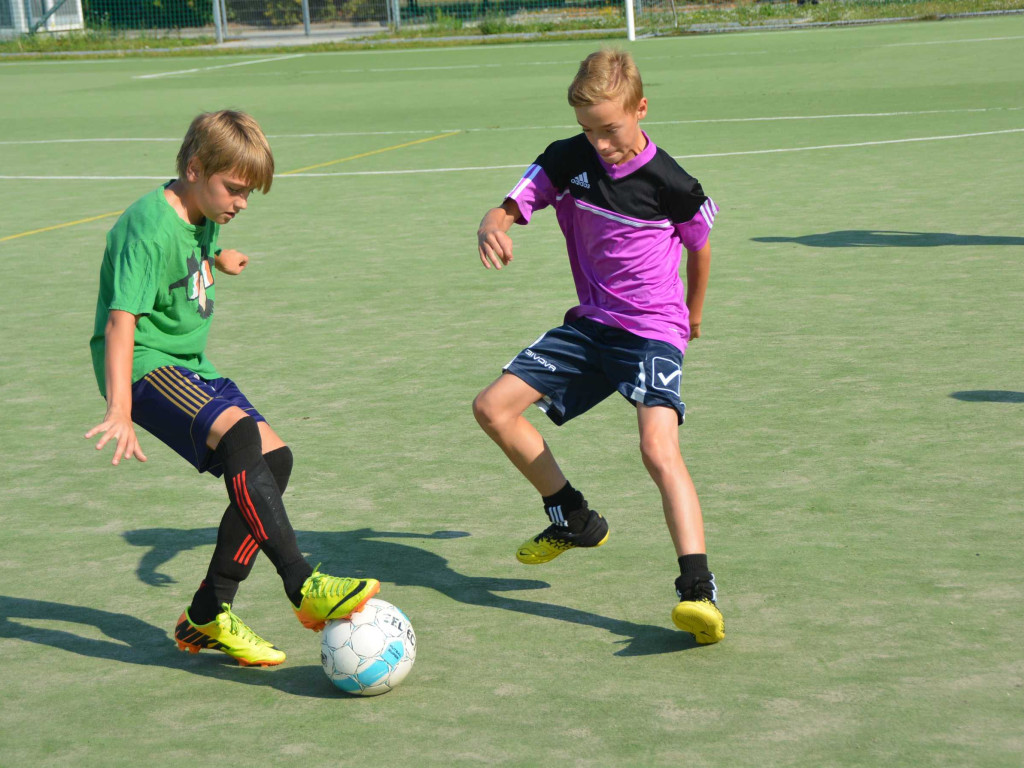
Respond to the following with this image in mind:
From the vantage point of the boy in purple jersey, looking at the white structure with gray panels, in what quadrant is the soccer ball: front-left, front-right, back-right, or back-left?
back-left

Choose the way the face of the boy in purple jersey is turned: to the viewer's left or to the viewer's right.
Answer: to the viewer's left

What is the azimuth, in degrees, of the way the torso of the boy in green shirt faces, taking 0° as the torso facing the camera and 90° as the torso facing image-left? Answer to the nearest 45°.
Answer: approximately 315°

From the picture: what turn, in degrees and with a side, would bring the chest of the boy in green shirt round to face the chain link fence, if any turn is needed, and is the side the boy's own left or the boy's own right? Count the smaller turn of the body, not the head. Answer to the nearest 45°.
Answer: approximately 135° to the boy's own left

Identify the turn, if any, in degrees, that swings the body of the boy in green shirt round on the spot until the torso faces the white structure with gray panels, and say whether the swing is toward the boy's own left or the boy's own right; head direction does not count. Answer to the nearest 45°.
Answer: approximately 135° to the boy's own left

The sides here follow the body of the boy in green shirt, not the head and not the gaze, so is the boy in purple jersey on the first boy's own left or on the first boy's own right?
on the first boy's own left
